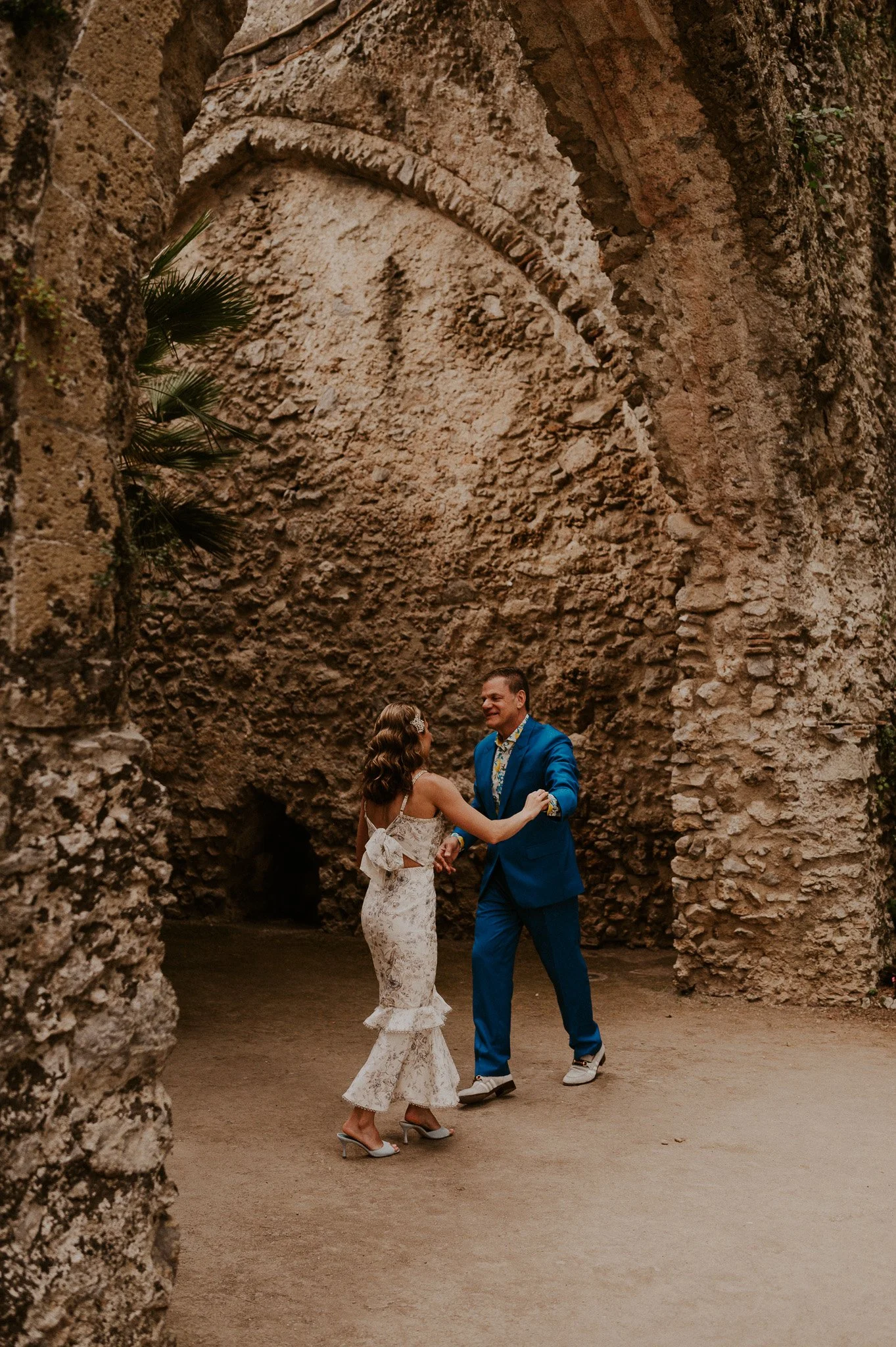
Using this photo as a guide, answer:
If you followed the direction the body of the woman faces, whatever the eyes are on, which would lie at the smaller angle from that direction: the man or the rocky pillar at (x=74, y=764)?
the man

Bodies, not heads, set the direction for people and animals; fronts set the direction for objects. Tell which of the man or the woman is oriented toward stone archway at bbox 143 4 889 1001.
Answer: the woman

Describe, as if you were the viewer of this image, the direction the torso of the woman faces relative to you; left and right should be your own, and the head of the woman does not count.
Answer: facing away from the viewer and to the right of the viewer

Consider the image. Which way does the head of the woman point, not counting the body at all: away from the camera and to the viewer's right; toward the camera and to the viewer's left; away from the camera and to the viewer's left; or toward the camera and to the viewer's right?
away from the camera and to the viewer's right

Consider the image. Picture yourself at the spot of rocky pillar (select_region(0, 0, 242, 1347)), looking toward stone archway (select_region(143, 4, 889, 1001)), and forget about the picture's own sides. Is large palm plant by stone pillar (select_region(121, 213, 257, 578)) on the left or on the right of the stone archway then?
left

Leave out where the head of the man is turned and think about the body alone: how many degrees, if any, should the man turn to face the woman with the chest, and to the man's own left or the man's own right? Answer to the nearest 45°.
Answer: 0° — they already face them

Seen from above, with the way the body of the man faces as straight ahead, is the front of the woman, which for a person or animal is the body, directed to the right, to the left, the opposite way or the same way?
the opposite way

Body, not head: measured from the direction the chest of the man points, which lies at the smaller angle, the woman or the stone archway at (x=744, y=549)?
the woman

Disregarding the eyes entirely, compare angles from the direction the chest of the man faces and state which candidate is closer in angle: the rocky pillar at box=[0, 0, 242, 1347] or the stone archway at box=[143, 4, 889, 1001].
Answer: the rocky pillar
